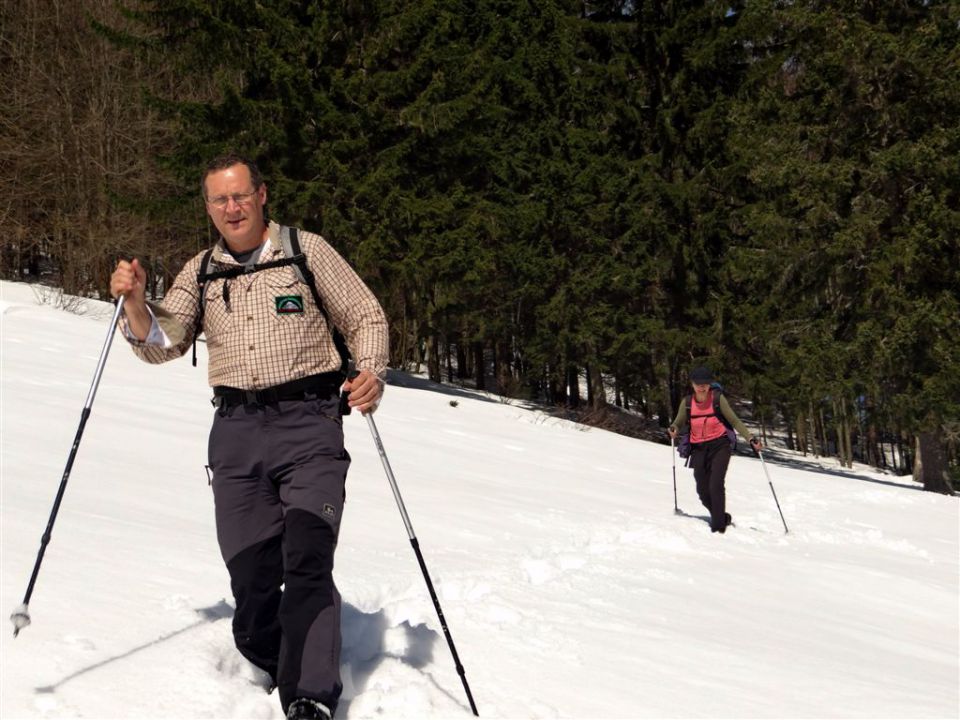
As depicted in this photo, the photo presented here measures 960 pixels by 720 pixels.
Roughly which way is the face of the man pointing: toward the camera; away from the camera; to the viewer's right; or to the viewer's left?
toward the camera

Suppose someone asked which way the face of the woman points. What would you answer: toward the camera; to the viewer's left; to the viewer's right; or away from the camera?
toward the camera

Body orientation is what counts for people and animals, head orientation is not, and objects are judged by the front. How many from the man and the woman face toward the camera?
2

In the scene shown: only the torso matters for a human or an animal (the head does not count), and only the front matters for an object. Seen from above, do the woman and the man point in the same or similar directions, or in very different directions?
same or similar directions

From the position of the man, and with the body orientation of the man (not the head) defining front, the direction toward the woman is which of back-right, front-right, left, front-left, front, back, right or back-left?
back-left

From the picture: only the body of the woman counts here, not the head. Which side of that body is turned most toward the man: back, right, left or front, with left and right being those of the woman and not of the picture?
front

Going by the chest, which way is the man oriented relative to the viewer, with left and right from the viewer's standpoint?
facing the viewer

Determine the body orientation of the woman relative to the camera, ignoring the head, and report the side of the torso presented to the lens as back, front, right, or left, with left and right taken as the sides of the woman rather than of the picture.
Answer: front
